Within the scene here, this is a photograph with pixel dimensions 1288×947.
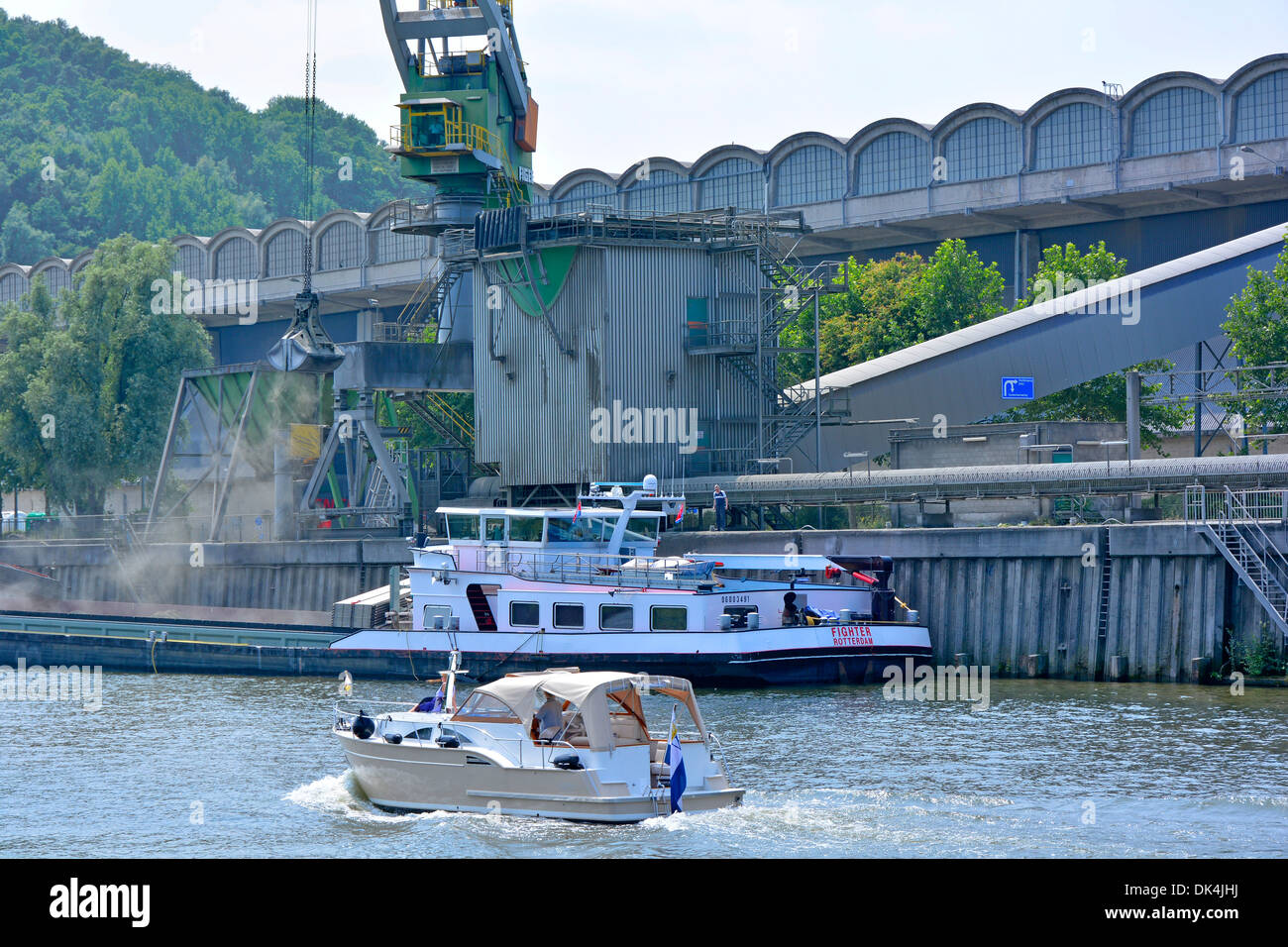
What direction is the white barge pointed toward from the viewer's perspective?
to the viewer's left

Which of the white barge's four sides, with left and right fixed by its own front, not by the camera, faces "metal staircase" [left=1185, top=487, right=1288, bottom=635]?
back

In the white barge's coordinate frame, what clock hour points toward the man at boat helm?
The man at boat helm is roughly at 9 o'clock from the white barge.

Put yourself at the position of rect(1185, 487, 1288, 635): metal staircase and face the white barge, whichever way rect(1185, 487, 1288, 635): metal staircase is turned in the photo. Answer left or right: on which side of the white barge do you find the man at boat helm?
left

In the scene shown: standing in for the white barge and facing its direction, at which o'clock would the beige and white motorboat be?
The beige and white motorboat is roughly at 9 o'clock from the white barge.
